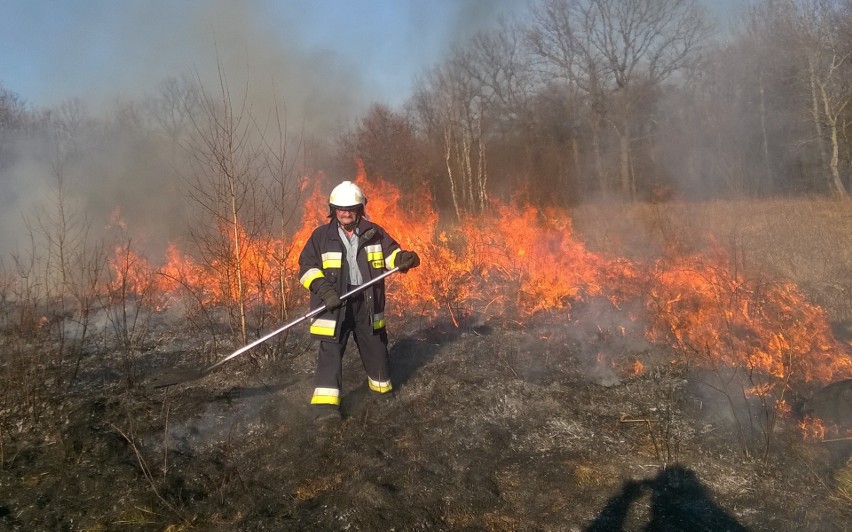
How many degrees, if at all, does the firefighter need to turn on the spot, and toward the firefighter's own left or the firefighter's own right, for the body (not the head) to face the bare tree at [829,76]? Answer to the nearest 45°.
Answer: approximately 135° to the firefighter's own left

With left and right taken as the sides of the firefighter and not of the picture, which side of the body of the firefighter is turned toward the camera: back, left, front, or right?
front

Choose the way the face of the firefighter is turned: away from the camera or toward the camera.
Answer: toward the camera
